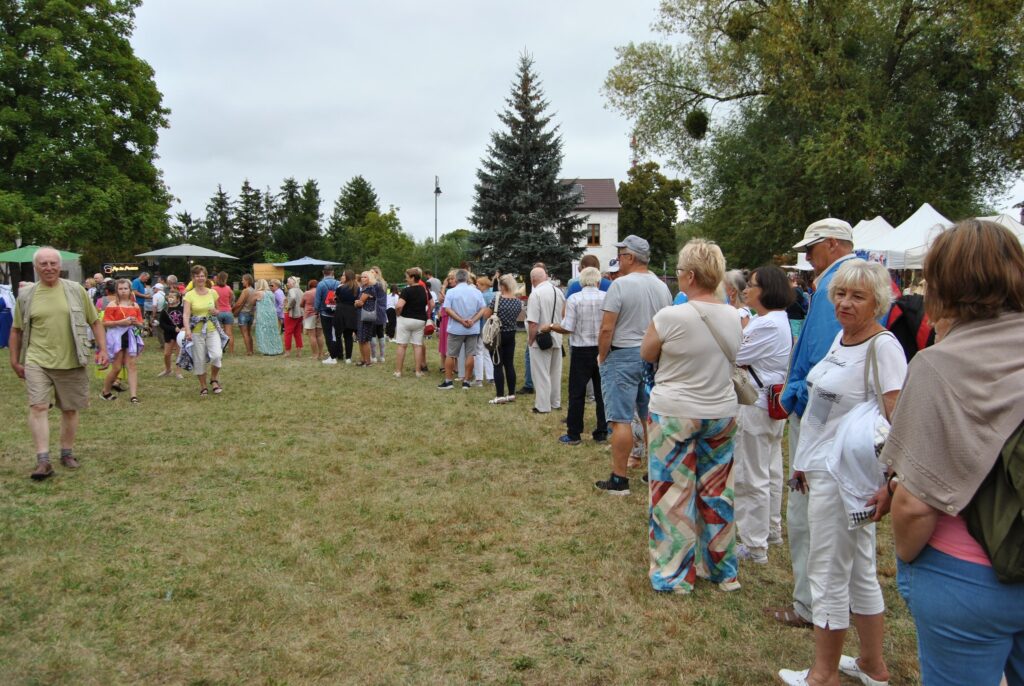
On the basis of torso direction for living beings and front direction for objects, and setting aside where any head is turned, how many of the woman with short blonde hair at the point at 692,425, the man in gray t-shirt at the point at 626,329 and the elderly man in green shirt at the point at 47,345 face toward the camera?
1

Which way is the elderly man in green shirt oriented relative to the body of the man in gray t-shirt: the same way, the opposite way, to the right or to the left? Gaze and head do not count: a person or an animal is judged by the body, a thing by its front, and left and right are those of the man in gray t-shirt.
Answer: the opposite way

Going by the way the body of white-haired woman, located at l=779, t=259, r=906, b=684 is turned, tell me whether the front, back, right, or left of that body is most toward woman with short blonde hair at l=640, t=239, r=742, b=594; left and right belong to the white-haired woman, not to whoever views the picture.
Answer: right

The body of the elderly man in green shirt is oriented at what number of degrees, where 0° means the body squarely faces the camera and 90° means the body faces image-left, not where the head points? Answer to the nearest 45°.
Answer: approximately 0°

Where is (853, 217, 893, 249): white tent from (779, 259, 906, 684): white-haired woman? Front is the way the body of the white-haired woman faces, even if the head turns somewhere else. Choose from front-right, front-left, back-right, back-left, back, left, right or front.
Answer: back-right

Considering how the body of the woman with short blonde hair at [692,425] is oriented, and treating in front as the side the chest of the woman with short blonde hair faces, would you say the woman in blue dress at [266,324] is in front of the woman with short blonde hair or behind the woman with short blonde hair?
in front

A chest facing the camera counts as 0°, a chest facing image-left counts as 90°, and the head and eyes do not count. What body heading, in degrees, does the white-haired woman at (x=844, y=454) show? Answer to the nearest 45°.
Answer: approximately 45°

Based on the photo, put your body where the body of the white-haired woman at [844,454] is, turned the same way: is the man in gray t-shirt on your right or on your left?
on your right

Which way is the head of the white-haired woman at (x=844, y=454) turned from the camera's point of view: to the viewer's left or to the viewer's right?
to the viewer's left

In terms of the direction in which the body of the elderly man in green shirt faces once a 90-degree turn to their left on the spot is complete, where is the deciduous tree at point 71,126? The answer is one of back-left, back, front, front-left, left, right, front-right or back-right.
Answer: left

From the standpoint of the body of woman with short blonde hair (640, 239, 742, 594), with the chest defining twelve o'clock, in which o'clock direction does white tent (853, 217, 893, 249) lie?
The white tent is roughly at 2 o'clock from the woman with short blonde hair.

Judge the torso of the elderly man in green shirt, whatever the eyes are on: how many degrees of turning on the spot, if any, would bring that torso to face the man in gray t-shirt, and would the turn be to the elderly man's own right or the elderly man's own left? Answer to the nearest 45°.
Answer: approximately 45° to the elderly man's own left

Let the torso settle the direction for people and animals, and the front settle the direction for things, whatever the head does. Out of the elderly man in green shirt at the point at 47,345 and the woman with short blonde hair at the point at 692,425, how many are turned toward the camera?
1

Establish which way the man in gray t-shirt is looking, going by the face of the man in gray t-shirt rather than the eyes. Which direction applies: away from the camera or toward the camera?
away from the camera

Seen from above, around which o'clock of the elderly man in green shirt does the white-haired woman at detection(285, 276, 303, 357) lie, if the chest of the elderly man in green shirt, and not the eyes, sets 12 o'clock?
The white-haired woman is roughly at 7 o'clock from the elderly man in green shirt.

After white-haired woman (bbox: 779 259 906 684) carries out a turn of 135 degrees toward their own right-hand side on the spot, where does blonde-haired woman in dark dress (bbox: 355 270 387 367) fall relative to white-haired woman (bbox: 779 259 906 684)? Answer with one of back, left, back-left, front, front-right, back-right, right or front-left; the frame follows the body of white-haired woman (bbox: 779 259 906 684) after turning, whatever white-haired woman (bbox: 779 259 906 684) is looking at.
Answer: front-left
